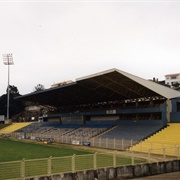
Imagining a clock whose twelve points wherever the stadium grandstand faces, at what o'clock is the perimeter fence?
The perimeter fence is roughly at 11 o'clock from the stadium grandstand.

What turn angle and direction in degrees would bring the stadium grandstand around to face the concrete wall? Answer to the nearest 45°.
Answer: approximately 45° to its left

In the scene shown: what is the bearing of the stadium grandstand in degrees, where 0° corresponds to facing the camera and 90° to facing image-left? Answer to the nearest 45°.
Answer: approximately 45°
